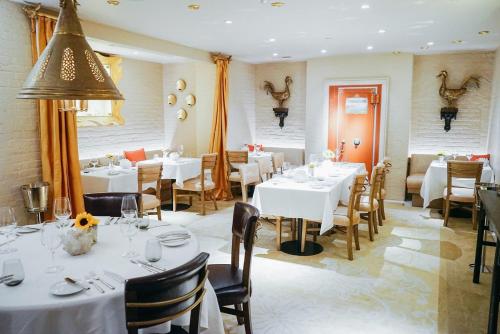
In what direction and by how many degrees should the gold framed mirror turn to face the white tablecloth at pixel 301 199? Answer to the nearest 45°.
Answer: approximately 45° to its left

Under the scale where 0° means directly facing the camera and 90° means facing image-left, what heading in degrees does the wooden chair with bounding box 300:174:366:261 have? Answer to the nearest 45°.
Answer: approximately 90°

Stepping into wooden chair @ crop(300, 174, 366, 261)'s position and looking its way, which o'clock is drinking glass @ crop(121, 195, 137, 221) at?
The drinking glass is roughly at 10 o'clock from the wooden chair.

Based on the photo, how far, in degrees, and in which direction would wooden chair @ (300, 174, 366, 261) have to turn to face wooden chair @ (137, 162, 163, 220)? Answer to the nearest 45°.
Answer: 0° — it already faces it

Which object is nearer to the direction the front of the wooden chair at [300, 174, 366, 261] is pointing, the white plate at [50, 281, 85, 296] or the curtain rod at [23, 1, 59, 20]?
the curtain rod

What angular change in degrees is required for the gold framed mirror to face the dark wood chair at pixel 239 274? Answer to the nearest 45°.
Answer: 0° — it already faces it

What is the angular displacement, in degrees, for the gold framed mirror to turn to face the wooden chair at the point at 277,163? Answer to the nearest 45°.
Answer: approximately 45° to its left

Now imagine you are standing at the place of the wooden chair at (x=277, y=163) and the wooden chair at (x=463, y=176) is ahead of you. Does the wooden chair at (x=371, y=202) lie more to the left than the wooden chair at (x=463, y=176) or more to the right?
right

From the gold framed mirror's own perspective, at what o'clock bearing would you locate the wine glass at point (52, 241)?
The wine glass is roughly at 12 o'clock from the gold framed mirror.

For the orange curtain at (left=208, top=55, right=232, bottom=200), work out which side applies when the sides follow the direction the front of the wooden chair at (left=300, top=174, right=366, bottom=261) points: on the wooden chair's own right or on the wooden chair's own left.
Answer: on the wooden chair's own right
